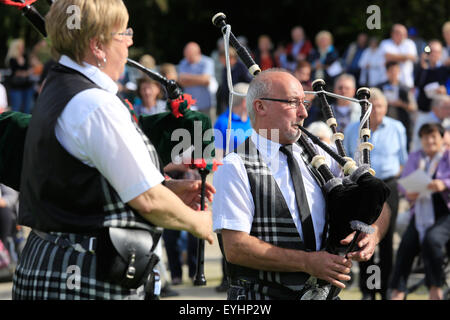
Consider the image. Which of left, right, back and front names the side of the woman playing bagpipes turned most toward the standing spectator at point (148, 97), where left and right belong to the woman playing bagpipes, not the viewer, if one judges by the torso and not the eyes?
left

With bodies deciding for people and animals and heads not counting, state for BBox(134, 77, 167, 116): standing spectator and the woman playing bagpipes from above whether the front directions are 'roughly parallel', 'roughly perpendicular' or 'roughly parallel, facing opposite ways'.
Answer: roughly perpendicular

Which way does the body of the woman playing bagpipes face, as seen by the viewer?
to the viewer's right

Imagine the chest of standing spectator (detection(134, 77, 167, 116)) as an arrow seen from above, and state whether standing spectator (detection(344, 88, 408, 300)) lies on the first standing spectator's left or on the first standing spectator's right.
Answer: on the first standing spectator's left

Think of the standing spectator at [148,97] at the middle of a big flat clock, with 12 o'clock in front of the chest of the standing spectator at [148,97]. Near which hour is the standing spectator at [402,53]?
the standing spectator at [402,53] is roughly at 8 o'clock from the standing spectator at [148,97].

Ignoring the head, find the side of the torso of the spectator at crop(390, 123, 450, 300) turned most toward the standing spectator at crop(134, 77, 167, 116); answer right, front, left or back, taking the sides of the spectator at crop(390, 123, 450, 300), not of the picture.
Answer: right

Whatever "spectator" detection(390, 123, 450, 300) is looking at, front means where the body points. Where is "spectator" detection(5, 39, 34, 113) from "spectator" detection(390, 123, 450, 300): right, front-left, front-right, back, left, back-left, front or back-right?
back-right

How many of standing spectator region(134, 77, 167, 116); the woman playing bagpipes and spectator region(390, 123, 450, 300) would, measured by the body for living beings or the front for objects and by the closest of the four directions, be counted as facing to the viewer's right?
1

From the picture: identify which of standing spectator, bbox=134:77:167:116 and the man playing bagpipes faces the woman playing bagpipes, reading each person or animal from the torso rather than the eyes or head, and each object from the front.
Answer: the standing spectator

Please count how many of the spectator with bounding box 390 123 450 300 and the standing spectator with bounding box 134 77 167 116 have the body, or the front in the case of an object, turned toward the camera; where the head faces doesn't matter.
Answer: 2

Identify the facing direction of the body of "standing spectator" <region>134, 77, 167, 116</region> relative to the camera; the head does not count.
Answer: toward the camera

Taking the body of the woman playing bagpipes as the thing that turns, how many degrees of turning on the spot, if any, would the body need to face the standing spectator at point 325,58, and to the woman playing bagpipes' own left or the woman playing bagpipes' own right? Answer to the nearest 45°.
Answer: approximately 90° to the woman playing bagpipes' own left

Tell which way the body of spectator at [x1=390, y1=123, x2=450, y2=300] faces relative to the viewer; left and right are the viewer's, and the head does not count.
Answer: facing the viewer
